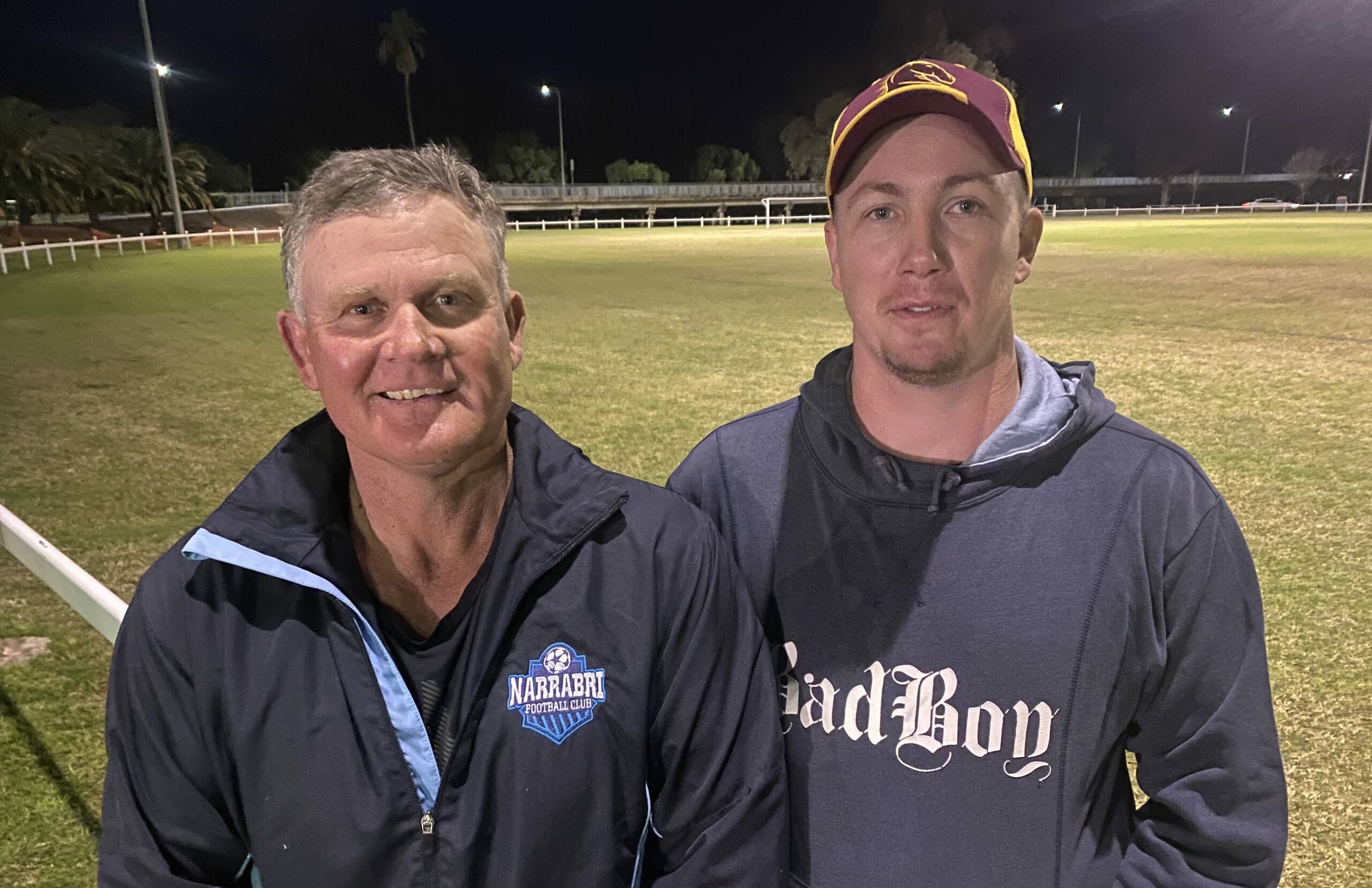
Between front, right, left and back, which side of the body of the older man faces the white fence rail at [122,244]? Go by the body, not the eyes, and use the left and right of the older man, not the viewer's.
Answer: back

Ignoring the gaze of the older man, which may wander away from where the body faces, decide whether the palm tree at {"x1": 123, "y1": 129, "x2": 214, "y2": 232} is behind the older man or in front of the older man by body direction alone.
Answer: behind

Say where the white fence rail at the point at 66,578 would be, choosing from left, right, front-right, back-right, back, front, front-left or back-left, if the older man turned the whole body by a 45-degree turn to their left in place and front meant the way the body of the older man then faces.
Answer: back

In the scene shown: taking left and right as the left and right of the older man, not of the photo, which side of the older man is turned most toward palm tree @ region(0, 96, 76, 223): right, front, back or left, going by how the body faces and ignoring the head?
back

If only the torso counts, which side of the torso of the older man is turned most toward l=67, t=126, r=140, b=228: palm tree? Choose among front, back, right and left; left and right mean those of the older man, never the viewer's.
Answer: back

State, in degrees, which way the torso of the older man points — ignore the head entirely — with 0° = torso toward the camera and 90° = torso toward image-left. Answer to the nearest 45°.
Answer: approximately 0°
